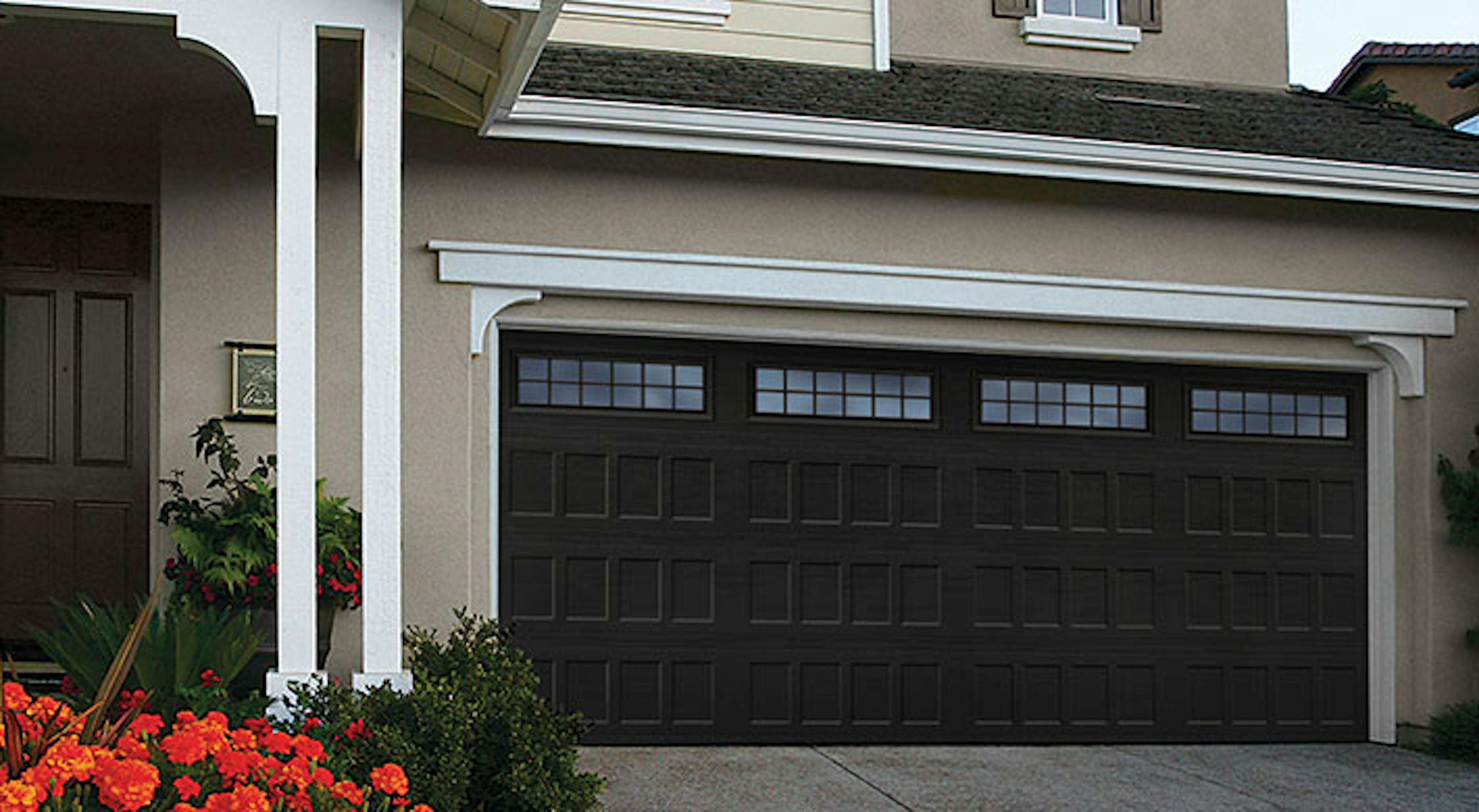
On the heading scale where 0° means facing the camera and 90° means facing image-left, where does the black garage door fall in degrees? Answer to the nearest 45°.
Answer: approximately 0°

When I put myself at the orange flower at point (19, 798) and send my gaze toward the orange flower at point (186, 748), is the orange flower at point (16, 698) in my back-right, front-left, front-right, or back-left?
front-left

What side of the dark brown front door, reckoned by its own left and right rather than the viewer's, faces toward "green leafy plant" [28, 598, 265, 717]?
front

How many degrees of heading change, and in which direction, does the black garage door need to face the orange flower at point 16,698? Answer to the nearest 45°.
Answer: approximately 45° to its right

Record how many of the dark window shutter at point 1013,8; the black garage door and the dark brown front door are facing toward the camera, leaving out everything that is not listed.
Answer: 3

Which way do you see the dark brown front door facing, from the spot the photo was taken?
facing the viewer

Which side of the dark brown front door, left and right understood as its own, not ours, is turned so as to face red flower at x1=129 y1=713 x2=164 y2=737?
front

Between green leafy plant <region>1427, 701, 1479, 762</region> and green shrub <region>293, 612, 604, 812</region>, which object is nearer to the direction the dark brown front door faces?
the green shrub

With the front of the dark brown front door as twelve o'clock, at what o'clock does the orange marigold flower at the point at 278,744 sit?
The orange marigold flower is roughly at 12 o'clock from the dark brown front door.

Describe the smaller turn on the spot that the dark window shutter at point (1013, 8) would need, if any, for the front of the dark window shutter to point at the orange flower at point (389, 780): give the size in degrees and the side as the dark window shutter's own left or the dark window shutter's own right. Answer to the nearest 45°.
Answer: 0° — it already faces it

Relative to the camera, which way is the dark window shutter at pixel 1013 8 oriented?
toward the camera

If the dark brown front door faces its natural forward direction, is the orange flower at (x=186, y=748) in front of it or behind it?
in front

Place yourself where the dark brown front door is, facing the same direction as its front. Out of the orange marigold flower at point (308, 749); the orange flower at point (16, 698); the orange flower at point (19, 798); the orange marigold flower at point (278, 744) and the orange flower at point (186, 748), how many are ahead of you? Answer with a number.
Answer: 5

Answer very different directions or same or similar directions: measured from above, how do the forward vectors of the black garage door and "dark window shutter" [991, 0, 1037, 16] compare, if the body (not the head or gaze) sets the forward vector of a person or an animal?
same or similar directions

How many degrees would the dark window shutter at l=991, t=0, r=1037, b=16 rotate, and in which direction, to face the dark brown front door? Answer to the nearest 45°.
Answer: approximately 45° to its right

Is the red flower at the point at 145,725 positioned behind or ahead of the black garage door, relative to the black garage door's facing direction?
ahead
